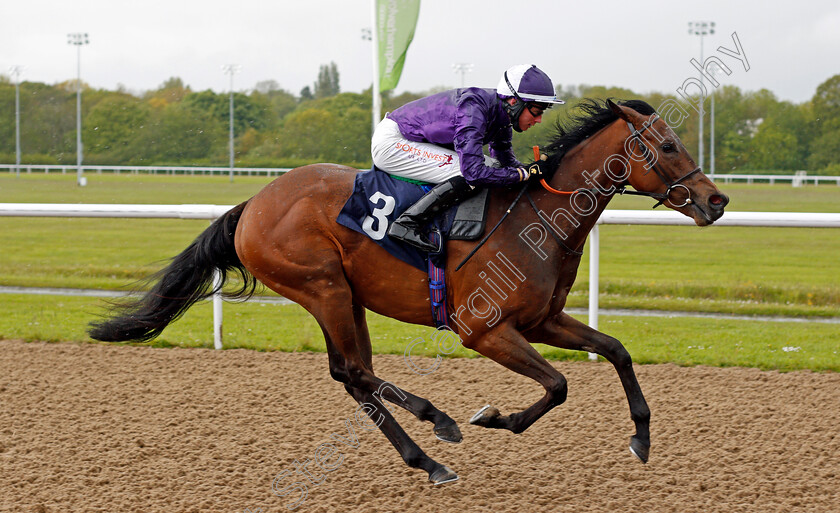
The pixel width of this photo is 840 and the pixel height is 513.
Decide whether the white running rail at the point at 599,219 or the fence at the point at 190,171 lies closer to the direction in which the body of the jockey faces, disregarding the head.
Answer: the white running rail

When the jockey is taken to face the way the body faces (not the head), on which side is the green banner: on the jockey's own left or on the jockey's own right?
on the jockey's own left

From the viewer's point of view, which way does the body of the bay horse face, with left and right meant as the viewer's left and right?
facing to the right of the viewer

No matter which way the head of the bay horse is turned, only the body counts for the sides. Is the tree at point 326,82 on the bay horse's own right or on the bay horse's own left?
on the bay horse's own left

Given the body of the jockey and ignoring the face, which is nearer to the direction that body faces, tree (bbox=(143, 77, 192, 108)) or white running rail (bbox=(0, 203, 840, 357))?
the white running rail

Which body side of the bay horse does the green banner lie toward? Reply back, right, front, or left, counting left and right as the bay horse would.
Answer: left

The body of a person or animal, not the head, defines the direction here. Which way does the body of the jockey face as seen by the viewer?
to the viewer's right
